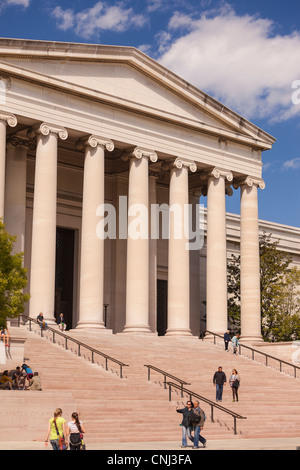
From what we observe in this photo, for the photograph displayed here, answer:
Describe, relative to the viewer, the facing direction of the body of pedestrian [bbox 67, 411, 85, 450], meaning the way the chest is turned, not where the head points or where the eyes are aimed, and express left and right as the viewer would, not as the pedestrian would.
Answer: facing away from the viewer

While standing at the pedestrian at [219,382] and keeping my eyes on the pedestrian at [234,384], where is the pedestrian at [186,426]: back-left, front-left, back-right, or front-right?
back-right

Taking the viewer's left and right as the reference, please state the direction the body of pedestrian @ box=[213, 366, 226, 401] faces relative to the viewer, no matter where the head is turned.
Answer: facing the viewer

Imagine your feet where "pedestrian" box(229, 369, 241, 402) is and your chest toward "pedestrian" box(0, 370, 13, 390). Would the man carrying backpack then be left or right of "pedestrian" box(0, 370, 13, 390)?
left

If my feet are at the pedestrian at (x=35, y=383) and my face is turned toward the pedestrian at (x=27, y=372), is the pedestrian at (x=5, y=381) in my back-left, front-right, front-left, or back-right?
front-left

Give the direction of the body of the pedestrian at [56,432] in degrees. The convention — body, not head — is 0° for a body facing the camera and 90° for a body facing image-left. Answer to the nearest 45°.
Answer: approximately 180°

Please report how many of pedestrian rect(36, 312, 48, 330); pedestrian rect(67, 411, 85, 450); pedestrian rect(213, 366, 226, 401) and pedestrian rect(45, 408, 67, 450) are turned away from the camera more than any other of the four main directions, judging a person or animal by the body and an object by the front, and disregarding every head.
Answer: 2

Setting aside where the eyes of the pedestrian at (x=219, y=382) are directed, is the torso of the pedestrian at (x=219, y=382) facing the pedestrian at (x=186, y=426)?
yes

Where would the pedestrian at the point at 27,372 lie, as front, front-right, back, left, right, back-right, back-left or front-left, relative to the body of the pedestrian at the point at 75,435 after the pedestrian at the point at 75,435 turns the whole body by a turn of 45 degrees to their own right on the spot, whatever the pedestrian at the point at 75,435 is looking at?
front-left

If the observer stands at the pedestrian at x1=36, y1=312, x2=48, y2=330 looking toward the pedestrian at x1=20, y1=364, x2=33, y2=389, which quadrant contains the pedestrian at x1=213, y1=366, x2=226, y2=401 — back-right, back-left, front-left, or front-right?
front-left

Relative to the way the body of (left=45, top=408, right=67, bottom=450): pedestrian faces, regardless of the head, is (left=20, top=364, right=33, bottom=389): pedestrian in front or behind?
in front

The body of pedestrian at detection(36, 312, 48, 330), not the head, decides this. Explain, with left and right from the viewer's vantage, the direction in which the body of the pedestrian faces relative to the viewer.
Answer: facing the viewer and to the right of the viewer

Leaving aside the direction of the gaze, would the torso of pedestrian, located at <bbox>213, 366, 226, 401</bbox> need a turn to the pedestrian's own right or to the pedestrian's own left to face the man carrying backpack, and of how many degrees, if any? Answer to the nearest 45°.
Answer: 0° — they already face them

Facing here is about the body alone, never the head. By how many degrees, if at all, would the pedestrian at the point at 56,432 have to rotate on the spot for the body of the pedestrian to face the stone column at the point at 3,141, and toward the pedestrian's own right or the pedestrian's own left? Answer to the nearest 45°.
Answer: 0° — they already face it

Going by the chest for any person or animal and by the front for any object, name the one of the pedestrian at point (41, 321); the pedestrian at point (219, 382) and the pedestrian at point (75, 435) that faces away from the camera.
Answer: the pedestrian at point (75, 435)

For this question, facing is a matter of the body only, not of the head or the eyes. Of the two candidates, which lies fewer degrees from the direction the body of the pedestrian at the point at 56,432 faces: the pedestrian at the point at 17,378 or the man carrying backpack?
the pedestrian
